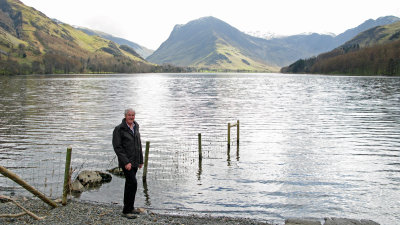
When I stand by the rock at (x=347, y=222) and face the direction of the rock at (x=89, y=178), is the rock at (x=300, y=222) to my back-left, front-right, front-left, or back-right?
front-left

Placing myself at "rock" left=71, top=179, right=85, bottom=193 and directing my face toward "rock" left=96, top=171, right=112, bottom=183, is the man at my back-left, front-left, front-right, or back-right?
back-right

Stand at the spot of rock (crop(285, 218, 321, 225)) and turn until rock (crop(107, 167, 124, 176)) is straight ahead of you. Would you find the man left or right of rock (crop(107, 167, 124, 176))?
left

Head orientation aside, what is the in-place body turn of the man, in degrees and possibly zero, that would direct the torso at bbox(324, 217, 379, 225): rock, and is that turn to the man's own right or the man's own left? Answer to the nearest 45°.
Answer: approximately 45° to the man's own left

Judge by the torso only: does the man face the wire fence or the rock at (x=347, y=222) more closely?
the rock

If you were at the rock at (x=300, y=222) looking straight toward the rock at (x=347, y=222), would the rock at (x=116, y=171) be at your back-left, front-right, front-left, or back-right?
back-left

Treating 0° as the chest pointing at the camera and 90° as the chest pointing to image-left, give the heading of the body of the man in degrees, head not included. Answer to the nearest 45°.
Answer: approximately 315°
